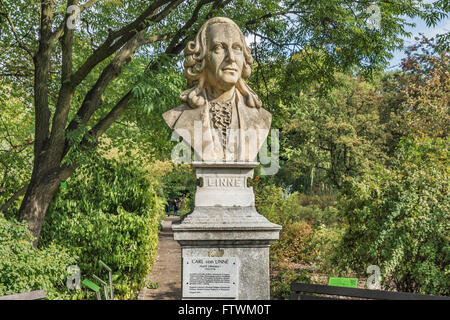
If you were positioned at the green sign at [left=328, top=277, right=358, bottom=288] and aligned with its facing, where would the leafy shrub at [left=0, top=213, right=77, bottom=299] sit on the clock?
The leafy shrub is roughly at 3 o'clock from the green sign.

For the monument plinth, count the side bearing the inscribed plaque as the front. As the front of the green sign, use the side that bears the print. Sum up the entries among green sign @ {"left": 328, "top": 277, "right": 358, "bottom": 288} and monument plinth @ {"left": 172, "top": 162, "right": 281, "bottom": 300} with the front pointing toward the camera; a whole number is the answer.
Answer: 2

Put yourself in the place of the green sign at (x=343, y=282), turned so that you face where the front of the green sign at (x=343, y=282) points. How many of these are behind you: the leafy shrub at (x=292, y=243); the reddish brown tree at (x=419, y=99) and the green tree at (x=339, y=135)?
3

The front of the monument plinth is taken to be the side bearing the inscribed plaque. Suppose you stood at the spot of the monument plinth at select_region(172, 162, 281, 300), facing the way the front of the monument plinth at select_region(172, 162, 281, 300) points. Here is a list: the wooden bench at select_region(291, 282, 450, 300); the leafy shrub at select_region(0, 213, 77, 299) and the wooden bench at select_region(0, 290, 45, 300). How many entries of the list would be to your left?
1

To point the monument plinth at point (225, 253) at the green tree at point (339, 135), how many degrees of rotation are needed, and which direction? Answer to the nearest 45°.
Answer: approximately 180°

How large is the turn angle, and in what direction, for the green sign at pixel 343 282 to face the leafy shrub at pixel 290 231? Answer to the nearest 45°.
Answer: approximately 180°

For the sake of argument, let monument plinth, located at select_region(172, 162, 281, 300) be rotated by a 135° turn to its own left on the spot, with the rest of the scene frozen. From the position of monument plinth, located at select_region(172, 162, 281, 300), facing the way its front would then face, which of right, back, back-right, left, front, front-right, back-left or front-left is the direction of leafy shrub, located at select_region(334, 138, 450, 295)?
front

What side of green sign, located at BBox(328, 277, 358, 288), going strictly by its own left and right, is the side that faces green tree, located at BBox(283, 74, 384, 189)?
back

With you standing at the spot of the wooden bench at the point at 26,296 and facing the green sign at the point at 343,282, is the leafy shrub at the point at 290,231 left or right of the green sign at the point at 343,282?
left

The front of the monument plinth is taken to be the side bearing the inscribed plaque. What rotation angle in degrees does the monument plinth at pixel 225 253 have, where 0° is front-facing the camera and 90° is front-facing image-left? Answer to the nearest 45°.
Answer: approximately 0°

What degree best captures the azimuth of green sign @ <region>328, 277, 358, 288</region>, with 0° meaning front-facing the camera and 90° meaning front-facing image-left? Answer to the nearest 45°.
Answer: approximately 0°

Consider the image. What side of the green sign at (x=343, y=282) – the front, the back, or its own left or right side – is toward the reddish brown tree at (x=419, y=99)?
back
